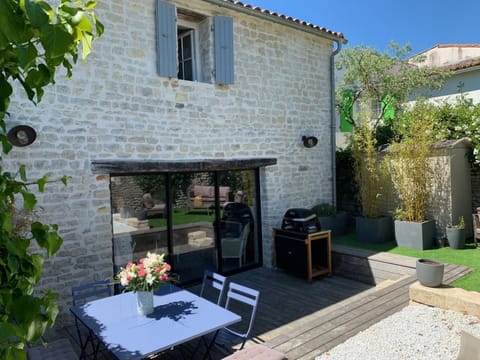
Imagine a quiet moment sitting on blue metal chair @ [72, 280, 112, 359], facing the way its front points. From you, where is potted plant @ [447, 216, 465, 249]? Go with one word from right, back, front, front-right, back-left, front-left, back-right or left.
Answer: front-left

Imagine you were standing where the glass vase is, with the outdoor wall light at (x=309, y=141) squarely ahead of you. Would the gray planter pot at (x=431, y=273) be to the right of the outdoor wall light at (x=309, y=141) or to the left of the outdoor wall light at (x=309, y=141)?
right

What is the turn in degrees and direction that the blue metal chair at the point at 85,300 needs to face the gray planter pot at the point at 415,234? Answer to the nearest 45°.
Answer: approximately 45° to its left

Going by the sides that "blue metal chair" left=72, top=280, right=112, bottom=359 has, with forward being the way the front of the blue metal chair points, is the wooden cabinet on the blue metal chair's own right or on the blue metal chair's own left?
on the blue metal chair's own left

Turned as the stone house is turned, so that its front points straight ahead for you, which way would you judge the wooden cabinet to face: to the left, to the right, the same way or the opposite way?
the same way

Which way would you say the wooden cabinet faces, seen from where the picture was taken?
facing the viewer and to the left of the viewer

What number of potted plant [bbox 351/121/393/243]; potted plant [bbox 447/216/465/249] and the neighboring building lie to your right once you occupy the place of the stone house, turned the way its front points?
0

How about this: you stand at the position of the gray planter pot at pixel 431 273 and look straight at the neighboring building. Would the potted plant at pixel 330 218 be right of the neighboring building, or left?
left

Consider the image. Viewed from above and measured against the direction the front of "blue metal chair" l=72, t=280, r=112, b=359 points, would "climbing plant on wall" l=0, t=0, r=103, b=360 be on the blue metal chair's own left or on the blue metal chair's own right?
on the blue metal chair's own right

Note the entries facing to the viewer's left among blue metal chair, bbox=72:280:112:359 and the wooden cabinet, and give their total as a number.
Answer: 0

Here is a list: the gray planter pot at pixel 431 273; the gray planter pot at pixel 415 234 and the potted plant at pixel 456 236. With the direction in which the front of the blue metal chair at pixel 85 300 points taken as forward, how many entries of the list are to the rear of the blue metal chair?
0

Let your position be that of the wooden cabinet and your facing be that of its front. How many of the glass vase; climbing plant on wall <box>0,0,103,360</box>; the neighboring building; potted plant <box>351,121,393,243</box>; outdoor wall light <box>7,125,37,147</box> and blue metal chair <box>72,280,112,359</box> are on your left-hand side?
2

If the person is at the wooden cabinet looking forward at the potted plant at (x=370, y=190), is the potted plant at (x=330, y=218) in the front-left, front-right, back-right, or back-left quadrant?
front-left

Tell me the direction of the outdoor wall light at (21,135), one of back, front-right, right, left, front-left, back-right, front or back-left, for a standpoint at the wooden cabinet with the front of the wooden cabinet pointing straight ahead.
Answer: right
